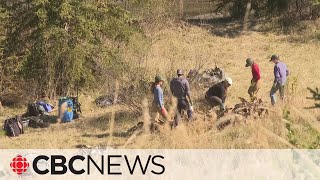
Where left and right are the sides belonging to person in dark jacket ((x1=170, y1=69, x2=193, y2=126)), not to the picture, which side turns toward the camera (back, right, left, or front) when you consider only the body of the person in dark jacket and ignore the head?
back

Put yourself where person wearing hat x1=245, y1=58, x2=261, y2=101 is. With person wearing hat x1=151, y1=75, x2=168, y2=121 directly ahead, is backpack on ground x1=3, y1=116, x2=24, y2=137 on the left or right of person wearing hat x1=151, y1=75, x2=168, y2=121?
right

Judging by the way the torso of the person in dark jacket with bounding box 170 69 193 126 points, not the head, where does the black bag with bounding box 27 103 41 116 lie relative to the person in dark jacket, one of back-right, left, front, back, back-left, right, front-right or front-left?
front-left

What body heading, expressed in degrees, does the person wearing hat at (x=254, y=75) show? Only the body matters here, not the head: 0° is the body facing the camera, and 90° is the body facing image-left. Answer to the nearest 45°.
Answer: approximately 90°

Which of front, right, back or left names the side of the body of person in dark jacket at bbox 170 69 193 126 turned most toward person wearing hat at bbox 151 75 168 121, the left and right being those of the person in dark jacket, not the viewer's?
left

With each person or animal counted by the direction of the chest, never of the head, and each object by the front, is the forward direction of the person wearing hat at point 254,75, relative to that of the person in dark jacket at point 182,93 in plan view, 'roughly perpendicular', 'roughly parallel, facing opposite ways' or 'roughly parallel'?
roughly perpendicular
